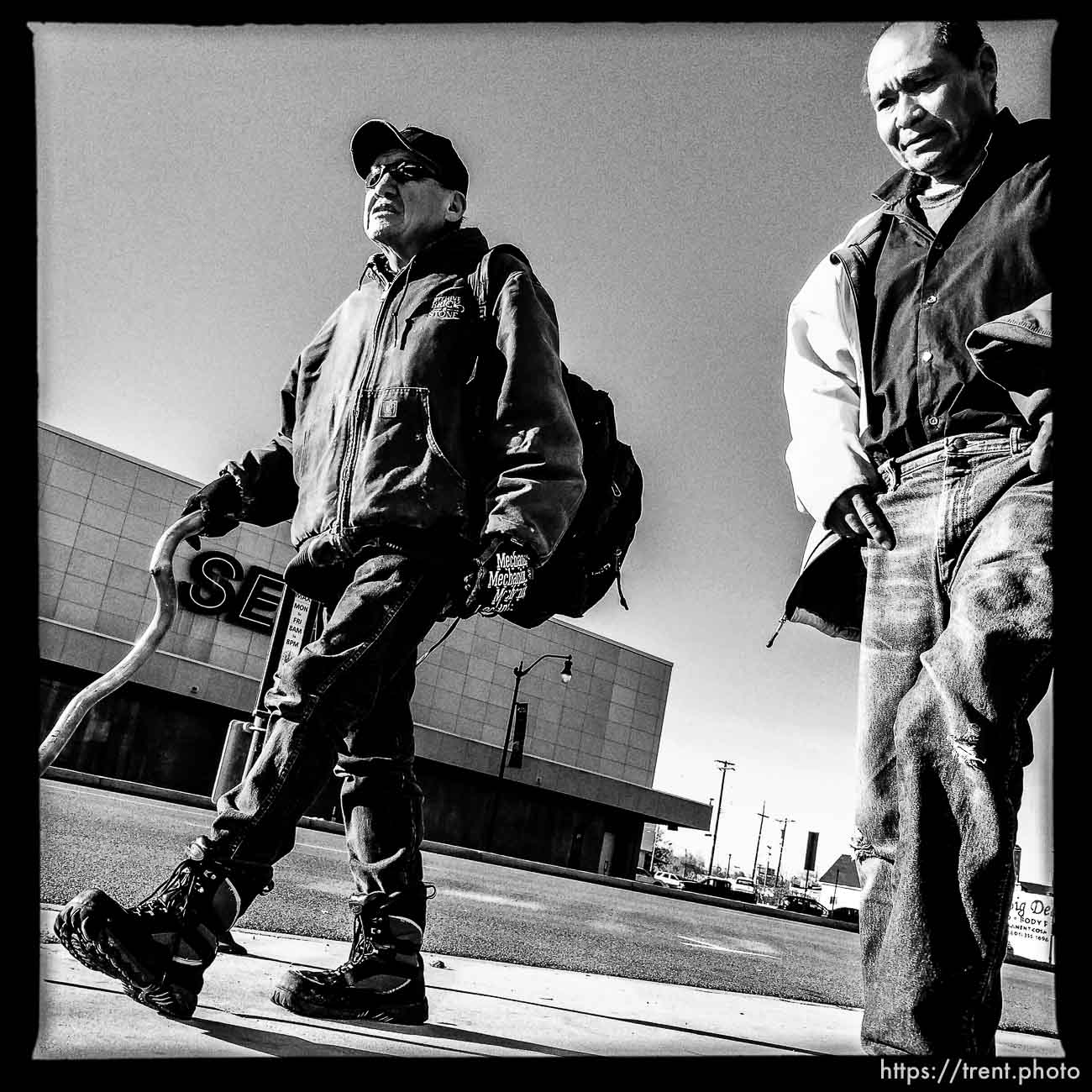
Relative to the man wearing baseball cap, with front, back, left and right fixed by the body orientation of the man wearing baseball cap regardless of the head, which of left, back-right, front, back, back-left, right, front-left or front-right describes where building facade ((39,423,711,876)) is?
back-right

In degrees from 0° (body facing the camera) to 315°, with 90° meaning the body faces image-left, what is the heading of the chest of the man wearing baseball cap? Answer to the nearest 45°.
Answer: approximately 45°
